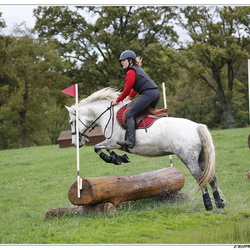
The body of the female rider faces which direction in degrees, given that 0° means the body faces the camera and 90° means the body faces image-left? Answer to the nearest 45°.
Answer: approximately 90°

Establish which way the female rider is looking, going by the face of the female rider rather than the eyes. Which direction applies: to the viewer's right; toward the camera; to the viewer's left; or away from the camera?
to the viewer's left

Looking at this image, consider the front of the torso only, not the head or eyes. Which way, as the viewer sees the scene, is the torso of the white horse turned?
to the viewer's left
